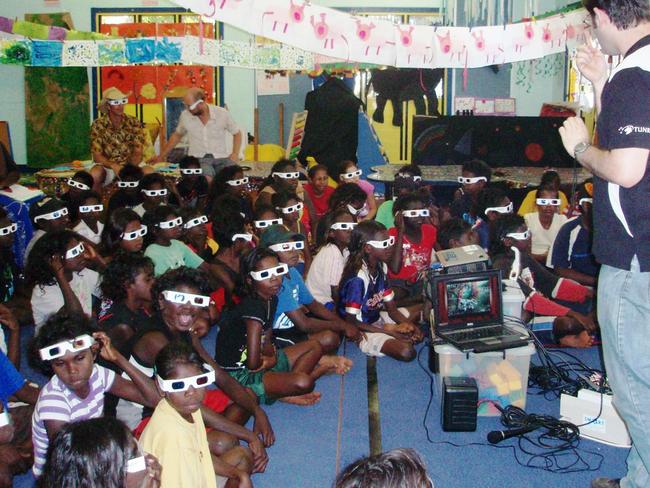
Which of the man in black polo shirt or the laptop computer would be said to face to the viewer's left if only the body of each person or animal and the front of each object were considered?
the man in black polo shirt

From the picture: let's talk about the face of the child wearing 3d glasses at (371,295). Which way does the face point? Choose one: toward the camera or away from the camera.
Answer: toward the camera

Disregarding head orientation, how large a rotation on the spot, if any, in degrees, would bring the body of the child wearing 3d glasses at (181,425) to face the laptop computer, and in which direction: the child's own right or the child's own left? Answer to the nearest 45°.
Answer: approximately 90° to the child's own left

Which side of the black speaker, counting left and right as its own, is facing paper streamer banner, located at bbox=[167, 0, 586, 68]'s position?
back

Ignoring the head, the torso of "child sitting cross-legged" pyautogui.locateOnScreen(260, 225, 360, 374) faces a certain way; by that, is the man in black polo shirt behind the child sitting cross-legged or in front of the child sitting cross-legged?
in front

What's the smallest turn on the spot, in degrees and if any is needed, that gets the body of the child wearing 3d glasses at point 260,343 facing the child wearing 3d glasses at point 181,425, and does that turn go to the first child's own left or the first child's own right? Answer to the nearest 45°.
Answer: approximately 45° to the first child's own right

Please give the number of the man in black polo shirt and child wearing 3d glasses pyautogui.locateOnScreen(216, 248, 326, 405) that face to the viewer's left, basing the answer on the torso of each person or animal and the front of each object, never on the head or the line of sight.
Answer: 1

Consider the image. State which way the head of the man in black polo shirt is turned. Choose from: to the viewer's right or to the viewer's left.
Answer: to the viewer's left

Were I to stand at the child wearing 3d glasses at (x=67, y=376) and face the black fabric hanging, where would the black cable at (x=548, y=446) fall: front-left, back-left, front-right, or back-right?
front-right

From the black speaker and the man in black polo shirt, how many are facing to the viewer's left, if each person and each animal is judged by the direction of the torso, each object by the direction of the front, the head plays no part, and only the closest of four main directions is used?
1

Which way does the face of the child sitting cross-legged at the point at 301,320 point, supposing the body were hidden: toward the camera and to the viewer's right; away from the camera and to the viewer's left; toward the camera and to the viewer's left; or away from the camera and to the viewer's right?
toward the camera and to the viewer's right

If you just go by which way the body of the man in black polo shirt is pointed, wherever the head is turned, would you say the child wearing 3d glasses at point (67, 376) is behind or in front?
in front

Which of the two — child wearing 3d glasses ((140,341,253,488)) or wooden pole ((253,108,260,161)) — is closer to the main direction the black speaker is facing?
the child wearing 3d glasses

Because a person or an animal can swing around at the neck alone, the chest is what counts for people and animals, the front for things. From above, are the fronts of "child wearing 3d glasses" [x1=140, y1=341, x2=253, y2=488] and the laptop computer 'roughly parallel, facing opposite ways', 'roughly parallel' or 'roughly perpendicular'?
roughly parallel

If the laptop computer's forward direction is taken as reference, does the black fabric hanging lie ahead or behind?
behind

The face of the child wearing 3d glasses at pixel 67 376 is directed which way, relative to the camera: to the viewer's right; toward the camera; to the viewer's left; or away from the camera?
toward the camera

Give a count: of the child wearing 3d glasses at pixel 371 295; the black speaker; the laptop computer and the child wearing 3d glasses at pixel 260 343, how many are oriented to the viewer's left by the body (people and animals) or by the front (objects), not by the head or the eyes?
0
